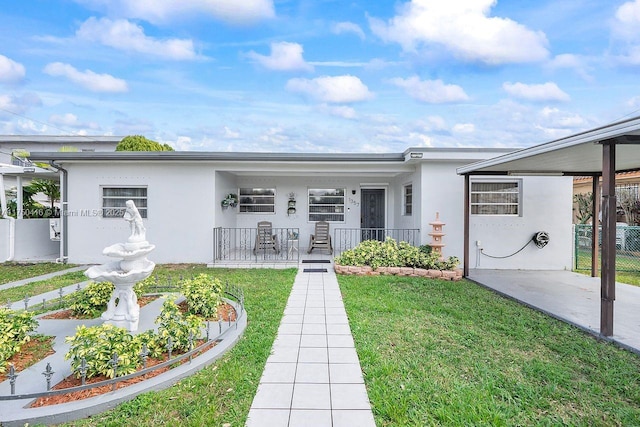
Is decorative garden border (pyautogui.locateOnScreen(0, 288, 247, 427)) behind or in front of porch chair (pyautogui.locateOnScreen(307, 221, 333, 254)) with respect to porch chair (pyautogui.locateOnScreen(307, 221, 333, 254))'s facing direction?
in front

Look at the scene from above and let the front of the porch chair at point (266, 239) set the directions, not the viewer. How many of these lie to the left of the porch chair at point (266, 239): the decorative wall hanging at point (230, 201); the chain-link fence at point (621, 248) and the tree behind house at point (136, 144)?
1

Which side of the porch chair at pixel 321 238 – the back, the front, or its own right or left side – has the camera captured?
front

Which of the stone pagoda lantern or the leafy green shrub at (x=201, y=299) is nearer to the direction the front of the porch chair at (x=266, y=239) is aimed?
the leafy green shrub

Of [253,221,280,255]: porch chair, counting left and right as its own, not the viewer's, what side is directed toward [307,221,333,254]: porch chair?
left

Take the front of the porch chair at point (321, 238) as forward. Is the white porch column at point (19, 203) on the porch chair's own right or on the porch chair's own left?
on the porch chair's own right

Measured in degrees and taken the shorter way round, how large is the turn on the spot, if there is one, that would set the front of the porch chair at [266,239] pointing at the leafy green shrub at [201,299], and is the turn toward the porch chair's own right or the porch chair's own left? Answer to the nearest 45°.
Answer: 0° — it already faces it

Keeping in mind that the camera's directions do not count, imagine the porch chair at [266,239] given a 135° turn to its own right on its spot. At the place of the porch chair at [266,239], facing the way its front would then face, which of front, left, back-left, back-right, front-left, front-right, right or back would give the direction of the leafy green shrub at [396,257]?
back

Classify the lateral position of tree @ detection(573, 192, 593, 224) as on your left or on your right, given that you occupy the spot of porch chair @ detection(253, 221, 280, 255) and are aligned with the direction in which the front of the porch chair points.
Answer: on your left

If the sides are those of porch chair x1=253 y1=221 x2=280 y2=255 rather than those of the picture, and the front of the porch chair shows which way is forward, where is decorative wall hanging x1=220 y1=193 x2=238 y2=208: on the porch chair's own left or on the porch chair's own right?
on the porch chair's own right

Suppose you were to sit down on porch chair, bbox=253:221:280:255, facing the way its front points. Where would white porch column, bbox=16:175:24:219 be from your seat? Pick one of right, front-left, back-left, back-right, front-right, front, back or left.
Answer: right

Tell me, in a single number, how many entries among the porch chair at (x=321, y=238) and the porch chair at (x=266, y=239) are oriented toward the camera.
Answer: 2

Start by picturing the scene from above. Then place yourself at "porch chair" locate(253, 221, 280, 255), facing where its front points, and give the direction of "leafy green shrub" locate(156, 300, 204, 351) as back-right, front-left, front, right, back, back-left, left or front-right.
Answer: front

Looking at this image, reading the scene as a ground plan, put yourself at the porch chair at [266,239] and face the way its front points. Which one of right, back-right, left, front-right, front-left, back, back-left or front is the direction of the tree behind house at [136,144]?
back-right

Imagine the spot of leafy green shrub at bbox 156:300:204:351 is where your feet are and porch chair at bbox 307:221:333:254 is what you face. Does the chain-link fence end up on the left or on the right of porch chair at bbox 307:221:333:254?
right

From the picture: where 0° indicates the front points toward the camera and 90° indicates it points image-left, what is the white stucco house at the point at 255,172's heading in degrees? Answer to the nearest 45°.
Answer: approximately 0°

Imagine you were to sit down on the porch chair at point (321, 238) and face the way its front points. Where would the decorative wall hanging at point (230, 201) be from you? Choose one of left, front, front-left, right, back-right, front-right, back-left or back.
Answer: right

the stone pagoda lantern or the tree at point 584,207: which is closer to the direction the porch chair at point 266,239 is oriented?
the stone pagoda lantern
